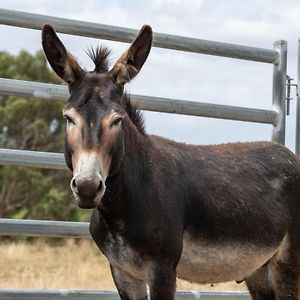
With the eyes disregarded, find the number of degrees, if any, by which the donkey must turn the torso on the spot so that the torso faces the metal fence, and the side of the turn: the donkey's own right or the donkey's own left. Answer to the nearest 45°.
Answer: approximately 135° to the donkey's own right

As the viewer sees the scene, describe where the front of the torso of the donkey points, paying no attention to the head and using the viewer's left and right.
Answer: facing the viewer and to the left of the viewer
